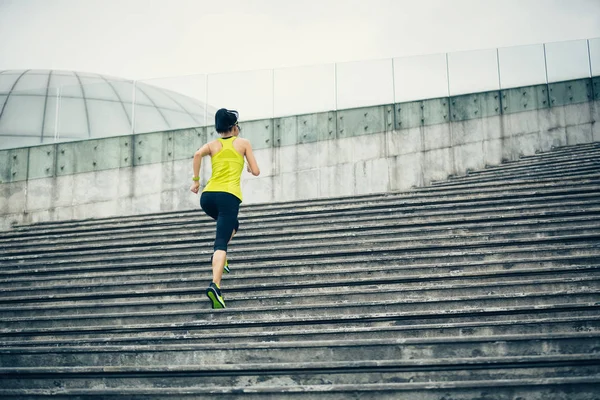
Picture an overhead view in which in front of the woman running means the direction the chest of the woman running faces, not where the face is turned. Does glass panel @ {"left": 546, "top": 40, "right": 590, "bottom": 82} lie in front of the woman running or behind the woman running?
in front

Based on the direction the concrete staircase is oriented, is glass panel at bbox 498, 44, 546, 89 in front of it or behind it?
behind

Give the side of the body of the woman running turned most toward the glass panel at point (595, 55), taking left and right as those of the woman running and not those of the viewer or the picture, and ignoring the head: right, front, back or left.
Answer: front

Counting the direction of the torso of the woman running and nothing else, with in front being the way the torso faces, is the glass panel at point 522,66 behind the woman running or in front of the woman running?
in front

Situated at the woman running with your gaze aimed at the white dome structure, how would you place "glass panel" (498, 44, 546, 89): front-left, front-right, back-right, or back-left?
front-right

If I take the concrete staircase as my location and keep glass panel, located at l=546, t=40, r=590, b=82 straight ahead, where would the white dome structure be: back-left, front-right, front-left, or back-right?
front-left

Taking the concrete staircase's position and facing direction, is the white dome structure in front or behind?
behind

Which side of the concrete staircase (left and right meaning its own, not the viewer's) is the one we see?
front

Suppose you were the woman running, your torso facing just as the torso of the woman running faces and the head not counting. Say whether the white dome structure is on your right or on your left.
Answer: on your left

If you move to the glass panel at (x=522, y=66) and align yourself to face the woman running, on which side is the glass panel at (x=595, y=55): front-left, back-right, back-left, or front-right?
back-left

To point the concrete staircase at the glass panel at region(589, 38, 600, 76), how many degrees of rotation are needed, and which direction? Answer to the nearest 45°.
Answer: approximately 135° to its left

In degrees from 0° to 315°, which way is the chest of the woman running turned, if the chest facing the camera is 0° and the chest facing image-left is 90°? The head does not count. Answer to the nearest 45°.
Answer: approximately 225°

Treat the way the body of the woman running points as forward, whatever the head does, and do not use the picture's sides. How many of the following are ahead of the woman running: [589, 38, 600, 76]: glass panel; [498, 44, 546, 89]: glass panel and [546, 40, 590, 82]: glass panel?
3
